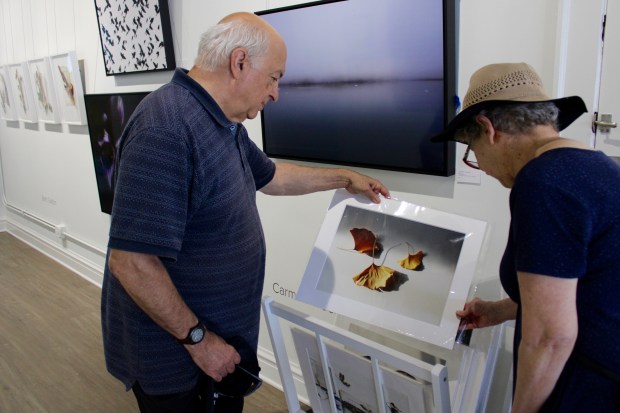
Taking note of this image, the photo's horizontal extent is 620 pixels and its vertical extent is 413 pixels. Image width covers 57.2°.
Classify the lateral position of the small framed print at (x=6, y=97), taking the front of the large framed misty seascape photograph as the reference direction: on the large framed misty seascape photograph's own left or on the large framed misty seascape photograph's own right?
on the large framed misty seascape photograph's own right

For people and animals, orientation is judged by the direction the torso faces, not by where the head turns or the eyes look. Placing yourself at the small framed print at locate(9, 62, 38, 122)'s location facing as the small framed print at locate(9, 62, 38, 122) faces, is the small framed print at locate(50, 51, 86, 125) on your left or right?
on your left

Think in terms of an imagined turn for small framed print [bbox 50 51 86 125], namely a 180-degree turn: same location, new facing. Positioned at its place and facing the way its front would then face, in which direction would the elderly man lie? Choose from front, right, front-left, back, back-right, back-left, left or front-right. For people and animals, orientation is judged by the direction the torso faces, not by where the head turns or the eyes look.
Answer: back-right

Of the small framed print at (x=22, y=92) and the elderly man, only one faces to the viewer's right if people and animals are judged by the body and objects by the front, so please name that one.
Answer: the elderly man

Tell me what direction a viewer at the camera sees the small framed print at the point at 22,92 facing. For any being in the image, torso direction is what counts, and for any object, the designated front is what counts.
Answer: facing the viewer and to the left of the viewer

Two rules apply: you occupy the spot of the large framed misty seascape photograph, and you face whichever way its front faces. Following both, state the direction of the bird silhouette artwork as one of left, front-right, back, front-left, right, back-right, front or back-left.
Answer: right

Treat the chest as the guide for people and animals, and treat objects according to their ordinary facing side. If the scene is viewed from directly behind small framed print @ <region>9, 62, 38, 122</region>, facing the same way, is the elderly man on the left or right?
on its left

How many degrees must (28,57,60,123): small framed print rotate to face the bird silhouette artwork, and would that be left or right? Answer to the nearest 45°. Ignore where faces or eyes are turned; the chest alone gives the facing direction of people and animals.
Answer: approximately 45° to its left

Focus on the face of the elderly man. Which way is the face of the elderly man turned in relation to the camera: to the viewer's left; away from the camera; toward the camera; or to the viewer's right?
to the viewer's right

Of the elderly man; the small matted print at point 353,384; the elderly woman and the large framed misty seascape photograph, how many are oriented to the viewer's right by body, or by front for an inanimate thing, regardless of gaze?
1

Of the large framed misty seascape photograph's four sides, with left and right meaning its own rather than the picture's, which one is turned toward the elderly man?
front

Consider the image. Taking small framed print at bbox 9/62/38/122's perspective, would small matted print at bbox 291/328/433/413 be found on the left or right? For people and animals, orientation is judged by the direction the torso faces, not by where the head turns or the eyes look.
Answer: on its left

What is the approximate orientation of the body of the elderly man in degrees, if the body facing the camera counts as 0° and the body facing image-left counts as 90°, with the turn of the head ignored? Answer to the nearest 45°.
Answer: approximately 270°

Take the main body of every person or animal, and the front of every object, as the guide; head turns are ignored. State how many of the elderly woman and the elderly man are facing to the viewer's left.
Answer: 1

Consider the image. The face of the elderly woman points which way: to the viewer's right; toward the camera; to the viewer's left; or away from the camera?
to the viewer's left
